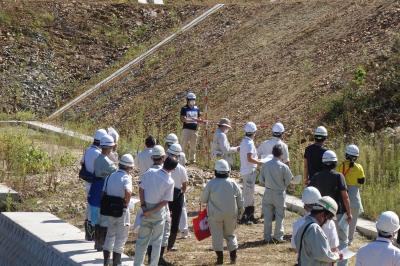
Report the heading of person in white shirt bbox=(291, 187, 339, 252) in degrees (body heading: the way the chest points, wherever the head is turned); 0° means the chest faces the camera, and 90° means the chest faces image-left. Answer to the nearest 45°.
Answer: approximately 180°

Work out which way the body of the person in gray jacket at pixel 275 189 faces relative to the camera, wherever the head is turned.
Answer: away from the camera

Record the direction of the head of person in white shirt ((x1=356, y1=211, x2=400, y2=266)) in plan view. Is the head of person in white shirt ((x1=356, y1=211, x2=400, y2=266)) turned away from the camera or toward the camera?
away from the camera

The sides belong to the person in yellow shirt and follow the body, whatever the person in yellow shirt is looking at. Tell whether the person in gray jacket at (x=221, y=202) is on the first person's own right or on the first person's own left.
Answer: on the first person's own left

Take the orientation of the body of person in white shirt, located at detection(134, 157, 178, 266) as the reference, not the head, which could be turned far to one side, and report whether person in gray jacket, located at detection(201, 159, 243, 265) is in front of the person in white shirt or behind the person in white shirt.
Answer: in front

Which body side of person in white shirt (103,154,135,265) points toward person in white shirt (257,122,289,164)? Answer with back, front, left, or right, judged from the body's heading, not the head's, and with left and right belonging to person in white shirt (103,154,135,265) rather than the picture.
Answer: front

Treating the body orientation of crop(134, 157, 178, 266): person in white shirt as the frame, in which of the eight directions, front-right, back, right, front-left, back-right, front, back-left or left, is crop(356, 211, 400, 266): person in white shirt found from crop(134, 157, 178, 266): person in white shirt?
right
